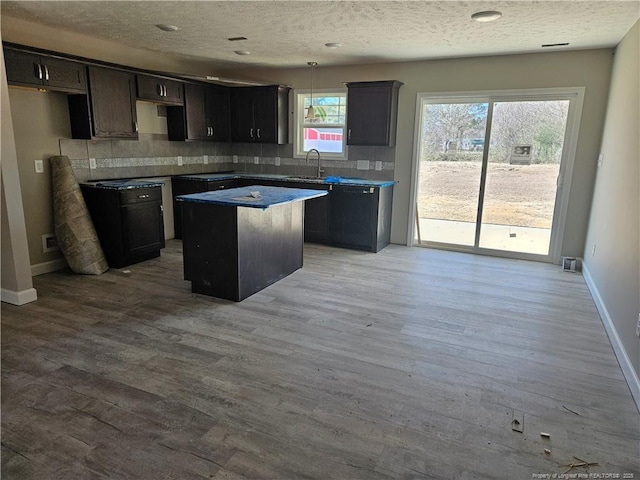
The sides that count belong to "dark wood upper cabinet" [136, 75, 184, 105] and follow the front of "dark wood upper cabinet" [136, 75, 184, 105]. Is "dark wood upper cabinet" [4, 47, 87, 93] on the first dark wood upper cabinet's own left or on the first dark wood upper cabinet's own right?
on the first dark wood upper cabinet's own right

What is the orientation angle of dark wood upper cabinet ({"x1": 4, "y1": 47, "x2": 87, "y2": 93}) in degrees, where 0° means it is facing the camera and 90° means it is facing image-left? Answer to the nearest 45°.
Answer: approximately 315°

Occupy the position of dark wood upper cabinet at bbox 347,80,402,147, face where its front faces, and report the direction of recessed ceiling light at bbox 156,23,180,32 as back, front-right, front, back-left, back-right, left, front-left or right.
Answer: front-right

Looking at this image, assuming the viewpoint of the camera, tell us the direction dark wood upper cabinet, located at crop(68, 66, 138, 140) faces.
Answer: facing the viewer and to the right of the viewer

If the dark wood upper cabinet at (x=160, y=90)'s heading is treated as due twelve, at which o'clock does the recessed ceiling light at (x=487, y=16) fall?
The recessed ceiling light is roughly at 12 o'clock from the dark wood upper cabinet.

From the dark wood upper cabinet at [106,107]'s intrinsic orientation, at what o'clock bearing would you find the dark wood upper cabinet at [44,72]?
the dark wood upper cabinet at [44,72] is roughly at 3 o'clock from the dark wood upper cabinet at [106,107].

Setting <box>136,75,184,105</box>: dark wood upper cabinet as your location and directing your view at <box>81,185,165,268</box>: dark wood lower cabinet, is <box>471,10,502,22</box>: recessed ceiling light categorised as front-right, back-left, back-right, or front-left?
front-left

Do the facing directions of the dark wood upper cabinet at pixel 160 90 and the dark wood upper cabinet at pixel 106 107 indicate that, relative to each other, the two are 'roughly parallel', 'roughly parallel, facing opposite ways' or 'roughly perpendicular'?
roughly parallel

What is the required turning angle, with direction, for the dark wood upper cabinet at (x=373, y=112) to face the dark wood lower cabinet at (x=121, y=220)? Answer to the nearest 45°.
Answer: approximately 45° to its right

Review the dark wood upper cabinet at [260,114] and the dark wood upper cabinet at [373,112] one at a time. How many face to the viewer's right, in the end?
0

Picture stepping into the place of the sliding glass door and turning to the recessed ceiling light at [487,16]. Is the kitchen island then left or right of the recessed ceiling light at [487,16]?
right

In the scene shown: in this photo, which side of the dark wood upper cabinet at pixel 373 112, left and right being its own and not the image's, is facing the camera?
front

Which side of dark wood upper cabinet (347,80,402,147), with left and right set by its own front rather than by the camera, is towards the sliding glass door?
left
